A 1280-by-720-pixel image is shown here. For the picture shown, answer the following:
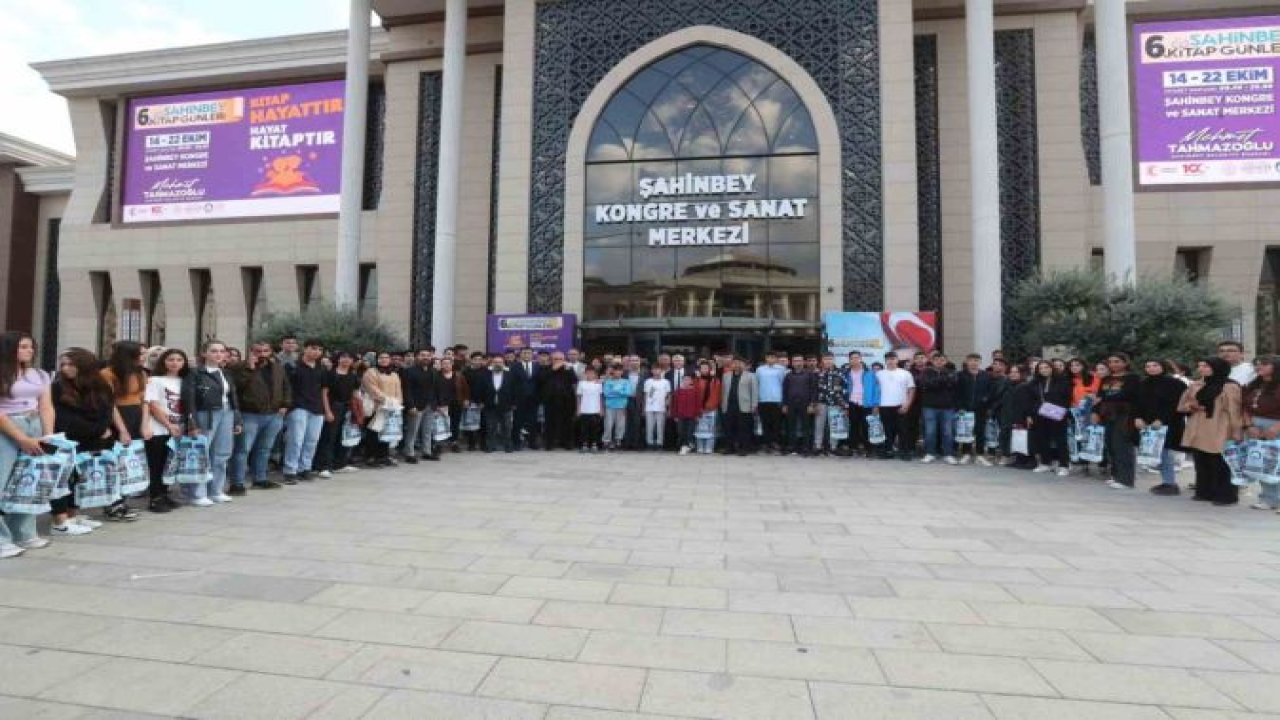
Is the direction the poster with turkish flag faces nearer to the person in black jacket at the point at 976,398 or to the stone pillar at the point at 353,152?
the person in black jacket

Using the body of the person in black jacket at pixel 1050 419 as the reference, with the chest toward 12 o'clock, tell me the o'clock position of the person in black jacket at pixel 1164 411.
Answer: the person in black jacket at pixel 1164 411 is roughly at 9 o'clock from the person in black jacket at pixel 1050 419.

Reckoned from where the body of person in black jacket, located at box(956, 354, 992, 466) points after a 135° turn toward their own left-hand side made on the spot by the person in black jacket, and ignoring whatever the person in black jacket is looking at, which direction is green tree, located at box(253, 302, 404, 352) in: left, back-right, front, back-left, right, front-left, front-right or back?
back-left

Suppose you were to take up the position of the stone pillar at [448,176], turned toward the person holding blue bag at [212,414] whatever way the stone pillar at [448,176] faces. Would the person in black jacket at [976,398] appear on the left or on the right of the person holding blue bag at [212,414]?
left

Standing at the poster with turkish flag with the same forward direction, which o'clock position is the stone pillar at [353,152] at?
The stone pillar is roughly at 3 o'clock from the poster with turkish flag.

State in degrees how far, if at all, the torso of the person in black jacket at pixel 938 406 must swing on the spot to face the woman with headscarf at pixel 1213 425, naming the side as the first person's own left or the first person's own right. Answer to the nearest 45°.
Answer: approximately 45° to the first person's own left

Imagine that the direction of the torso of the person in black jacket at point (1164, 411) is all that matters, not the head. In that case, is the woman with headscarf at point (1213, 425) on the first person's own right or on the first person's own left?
on the first person's own left

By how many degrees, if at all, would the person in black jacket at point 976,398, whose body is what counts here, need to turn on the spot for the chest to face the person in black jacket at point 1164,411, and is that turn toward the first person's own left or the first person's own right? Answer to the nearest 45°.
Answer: approximately 45° to the first person's own left
